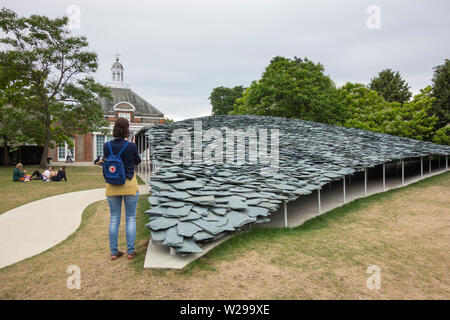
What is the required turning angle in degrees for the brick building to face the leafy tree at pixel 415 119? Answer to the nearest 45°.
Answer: approximately 45° to its left

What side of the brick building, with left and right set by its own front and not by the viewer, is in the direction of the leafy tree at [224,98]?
left

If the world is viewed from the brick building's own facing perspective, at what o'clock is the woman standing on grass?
The woman standing on grass is roughly at 12 o'clock from the brick building.

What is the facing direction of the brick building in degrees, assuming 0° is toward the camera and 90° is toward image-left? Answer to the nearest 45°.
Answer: approximately 0°

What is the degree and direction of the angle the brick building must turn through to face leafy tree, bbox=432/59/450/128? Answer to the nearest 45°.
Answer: approximately 45° to its left

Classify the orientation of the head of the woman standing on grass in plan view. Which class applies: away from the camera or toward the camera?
away from the camera
